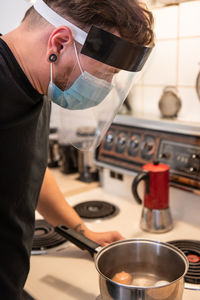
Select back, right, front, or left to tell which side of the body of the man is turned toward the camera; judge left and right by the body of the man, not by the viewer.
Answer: right

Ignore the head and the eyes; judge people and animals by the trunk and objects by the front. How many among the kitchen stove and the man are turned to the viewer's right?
1

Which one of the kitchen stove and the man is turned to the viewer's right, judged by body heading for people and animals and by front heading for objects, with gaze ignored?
the man

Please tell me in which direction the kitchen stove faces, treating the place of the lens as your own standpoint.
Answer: facing the viewer and to the left of the viewer
